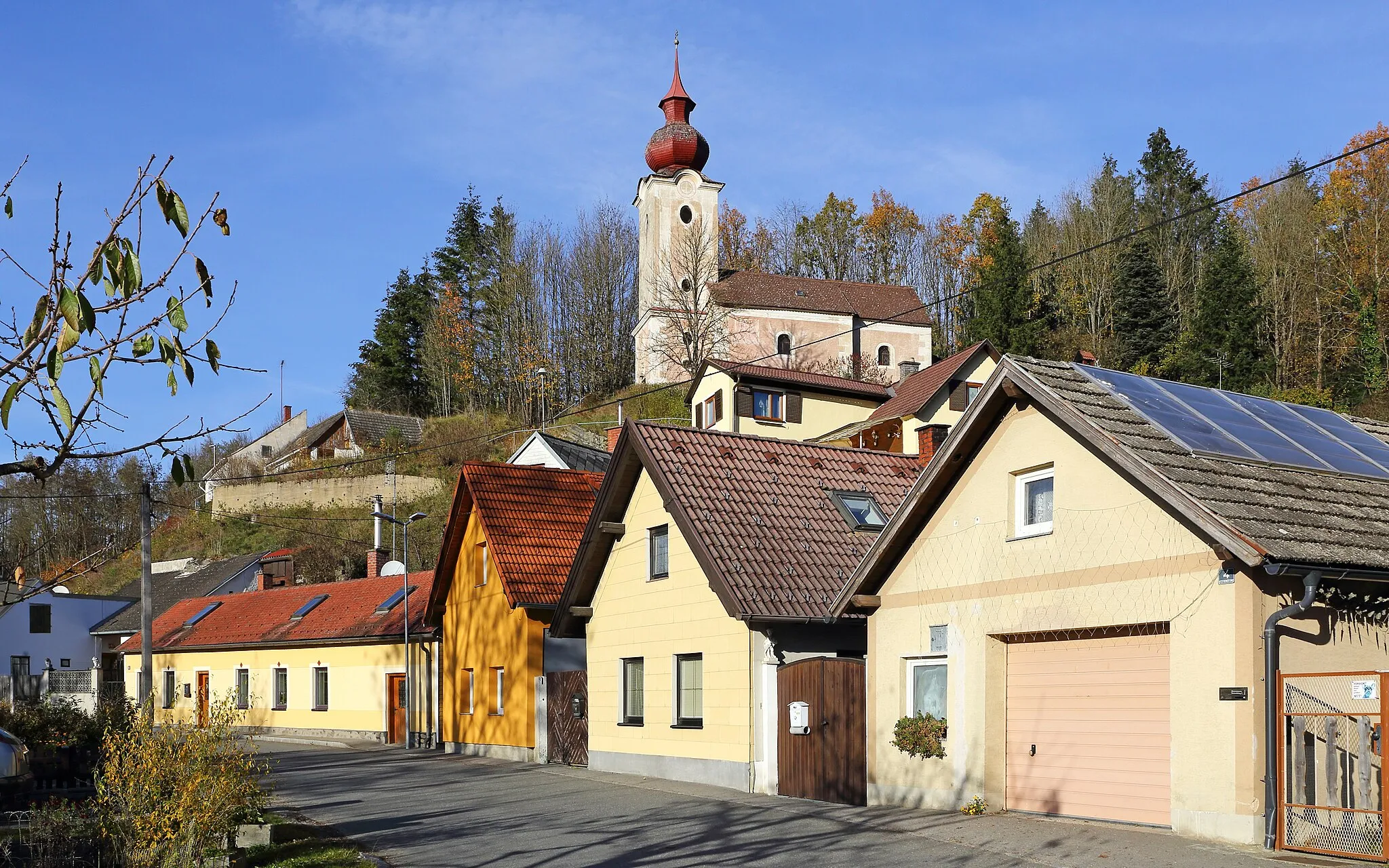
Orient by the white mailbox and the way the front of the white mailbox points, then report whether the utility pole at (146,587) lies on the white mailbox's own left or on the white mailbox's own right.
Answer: on the white mailbox's own right

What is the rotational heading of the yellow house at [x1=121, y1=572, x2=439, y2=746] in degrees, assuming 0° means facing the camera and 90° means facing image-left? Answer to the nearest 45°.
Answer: approximately 45°

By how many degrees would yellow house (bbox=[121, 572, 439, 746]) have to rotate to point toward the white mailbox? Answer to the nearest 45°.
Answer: approximately 45° to its left

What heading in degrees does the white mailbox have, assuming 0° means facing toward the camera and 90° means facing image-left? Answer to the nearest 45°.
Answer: approximately 45°

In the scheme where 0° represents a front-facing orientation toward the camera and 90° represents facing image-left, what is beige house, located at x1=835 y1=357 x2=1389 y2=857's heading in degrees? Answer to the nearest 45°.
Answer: approximately 45°

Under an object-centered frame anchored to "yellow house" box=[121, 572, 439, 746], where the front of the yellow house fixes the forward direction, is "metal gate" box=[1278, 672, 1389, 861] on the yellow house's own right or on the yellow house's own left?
on the yellow house's own left

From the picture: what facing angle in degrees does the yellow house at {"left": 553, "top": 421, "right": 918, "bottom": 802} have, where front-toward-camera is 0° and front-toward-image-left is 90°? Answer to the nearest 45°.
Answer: approximately 45°

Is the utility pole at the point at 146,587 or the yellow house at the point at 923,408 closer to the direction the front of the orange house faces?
the utility pole

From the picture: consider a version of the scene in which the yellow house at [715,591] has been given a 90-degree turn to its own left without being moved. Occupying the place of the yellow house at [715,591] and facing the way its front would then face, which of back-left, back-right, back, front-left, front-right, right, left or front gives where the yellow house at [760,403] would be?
back-left
